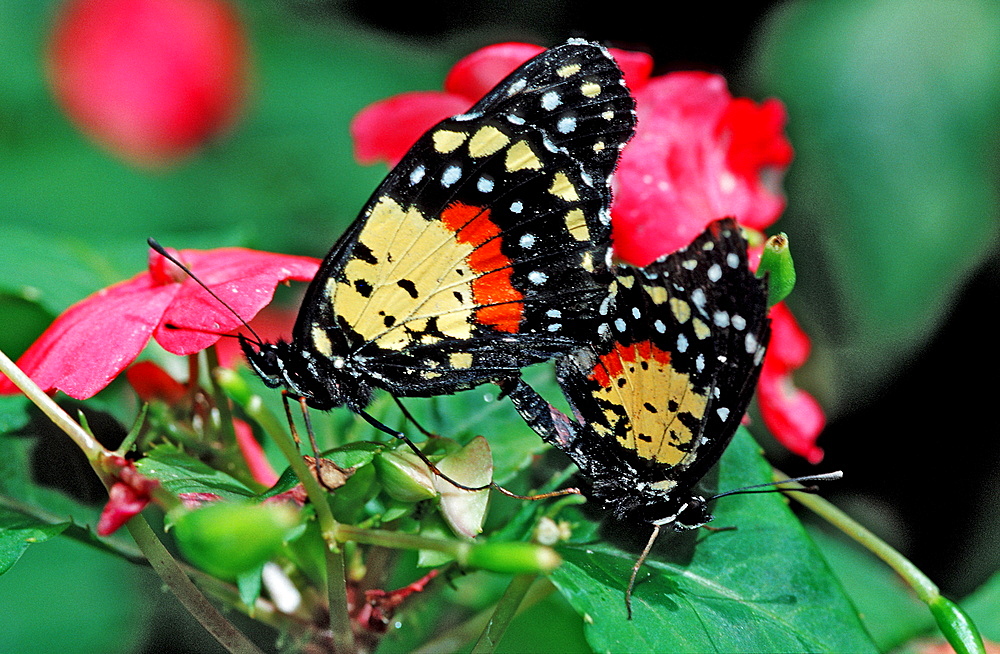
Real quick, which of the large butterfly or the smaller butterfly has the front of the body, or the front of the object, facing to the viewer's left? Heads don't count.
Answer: the large butterfly

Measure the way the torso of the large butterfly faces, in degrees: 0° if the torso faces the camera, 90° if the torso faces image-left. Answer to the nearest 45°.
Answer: approximately 90°

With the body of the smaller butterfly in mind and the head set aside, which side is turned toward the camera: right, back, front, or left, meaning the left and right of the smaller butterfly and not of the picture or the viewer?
right

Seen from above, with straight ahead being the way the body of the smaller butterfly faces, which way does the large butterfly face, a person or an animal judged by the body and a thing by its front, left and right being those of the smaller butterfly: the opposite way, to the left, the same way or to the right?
the opposite way

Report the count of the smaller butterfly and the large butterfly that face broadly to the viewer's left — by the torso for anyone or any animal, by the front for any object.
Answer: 1

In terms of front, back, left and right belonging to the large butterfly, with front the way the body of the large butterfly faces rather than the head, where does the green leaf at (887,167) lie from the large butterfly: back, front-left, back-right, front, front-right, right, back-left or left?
back-right

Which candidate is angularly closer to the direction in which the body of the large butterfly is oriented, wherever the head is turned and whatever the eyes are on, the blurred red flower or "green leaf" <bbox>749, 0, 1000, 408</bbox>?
the blurred red flower

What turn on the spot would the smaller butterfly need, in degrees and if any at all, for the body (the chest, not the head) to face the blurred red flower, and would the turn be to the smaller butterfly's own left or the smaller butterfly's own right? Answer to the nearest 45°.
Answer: approximately 135° to the smaller butterfly's own left

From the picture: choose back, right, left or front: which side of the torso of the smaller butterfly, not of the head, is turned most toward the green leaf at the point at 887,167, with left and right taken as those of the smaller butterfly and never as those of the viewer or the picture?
left
